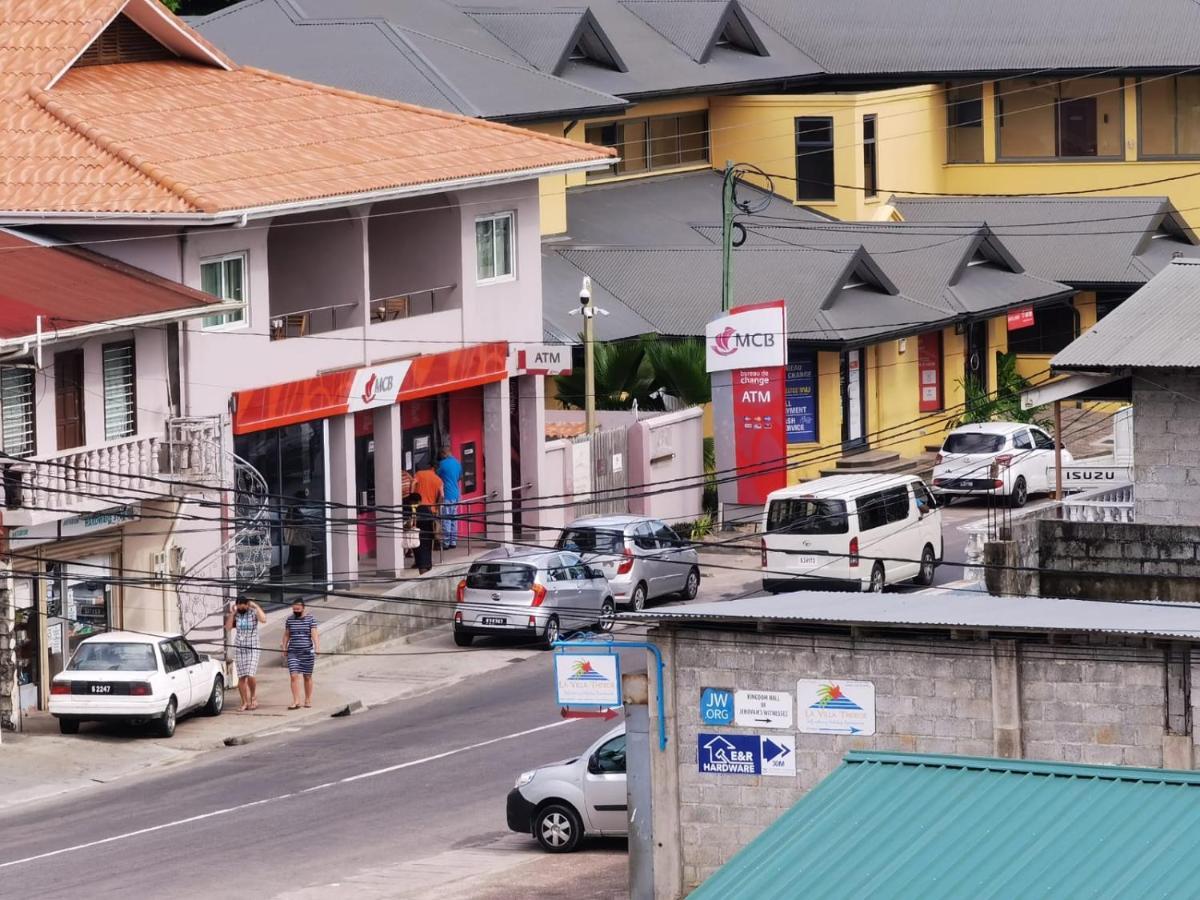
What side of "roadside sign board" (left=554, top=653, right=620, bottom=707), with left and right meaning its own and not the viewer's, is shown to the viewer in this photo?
front

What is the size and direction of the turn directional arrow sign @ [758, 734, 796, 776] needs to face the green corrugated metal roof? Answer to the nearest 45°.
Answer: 0° — it already faces it

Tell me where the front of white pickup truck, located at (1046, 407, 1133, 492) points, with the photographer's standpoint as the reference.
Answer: facing away from the viewer and to the right of the viewer

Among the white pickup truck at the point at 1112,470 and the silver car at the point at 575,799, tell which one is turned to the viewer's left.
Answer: the silver car

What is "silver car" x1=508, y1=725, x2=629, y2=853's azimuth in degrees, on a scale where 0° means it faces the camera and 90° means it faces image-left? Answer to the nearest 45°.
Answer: approximately 90°

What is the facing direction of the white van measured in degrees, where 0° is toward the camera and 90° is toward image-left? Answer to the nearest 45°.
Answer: approximately 225°

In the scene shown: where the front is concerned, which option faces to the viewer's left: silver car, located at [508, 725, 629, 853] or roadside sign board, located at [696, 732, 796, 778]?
the silver car

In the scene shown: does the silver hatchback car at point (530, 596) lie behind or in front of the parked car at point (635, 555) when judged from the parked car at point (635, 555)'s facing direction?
behind

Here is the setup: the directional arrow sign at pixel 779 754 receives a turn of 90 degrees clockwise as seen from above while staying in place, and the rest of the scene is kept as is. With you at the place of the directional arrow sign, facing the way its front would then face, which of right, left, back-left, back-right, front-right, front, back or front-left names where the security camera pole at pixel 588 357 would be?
right

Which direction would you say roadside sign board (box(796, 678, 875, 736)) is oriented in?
toward the camera

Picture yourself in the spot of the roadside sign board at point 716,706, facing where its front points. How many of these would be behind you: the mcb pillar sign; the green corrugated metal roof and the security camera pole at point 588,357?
2

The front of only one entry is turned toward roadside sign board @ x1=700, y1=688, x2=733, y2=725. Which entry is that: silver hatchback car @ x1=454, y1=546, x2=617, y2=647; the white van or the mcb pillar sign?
the mcb pillar sign

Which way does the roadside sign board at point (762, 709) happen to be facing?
toward the camera
